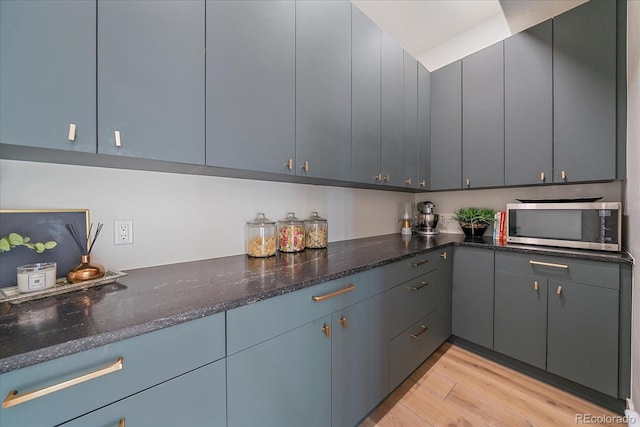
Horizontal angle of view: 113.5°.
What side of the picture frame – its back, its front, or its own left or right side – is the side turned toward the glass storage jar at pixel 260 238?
left

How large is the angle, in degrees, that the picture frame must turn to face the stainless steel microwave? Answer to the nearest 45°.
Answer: approximately 45° to its left

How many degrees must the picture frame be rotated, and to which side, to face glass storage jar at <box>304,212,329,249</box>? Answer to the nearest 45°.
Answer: approximately 90° to its left

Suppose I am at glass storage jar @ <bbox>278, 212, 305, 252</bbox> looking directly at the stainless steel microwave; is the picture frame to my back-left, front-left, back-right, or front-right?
back-right

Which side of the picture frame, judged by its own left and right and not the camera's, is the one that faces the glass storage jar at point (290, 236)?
left

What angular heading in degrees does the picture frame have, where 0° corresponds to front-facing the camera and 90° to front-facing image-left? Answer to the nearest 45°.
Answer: approximately 0°
